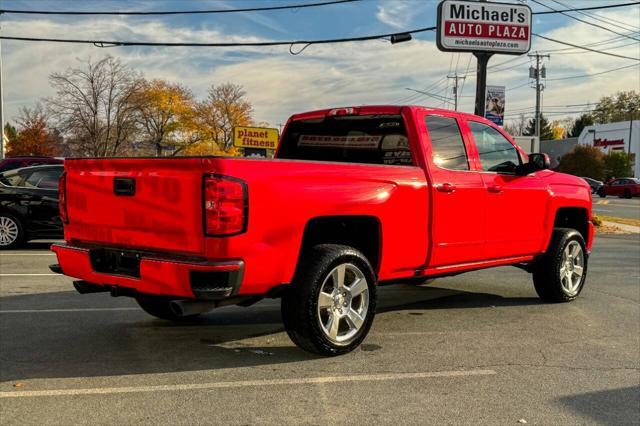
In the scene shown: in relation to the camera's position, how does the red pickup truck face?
facing away from the viewer and to the right of the viewer

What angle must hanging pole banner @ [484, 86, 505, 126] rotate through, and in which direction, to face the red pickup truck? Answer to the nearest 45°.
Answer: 0° — it already faces it

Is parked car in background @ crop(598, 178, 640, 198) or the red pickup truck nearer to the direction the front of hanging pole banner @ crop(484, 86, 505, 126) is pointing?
the red pickup truck

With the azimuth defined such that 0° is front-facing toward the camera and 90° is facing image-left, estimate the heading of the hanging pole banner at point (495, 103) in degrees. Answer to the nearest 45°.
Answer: approximately 0°

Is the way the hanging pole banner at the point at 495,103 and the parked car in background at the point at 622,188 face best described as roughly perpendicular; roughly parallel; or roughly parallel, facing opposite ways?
roughly perpendicular
